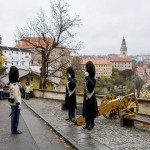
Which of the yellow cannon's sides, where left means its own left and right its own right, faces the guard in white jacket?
back

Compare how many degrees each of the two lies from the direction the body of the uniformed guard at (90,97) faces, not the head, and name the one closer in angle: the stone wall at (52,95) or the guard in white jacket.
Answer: the guard in white jacket

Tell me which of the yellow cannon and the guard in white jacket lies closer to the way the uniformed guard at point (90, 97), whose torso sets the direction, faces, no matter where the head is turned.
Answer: the guard in white jacket

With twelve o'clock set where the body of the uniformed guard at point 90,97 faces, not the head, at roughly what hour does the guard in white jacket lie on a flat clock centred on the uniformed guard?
The guard in white jacket is roughly at 12 o'clock from the uniformed guard.

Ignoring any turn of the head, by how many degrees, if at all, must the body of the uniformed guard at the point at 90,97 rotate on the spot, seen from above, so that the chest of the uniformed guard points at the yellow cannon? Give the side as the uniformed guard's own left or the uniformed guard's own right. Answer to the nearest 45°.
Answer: approximately 135° to the uniformed guard's own right

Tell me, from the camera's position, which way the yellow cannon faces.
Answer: facing away from the viewer and to the right of the viewer

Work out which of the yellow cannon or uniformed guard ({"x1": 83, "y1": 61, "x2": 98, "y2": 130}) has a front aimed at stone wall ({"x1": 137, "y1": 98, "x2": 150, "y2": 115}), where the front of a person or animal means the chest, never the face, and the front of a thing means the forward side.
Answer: the yellow cannon

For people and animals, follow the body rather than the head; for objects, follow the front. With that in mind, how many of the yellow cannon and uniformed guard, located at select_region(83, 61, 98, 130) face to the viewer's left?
1

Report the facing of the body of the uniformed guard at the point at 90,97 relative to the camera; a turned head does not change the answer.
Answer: to the viewer's left

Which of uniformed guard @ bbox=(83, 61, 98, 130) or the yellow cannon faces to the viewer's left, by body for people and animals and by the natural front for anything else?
the uniformed guard

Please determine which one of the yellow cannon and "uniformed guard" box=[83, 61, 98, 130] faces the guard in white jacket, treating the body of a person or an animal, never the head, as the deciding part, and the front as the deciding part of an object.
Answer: the uniformed guard

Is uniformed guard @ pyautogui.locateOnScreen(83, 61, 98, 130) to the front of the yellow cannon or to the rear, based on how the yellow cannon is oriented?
to the rear
